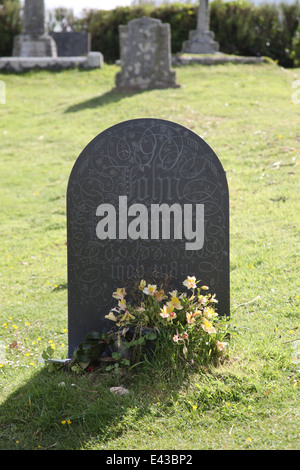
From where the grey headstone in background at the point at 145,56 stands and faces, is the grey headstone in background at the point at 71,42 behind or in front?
behind

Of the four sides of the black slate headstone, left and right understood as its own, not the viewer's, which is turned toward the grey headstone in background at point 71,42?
back

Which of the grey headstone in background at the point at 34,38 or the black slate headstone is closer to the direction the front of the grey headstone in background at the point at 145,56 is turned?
the black slate headstone

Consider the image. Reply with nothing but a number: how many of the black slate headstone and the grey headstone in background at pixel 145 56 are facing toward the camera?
2

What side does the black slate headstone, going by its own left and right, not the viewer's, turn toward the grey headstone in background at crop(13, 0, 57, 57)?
back

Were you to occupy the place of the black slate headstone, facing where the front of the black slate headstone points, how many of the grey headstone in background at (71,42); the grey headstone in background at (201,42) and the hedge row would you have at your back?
3

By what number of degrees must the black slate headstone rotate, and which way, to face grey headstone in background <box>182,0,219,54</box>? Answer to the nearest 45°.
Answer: approximately 180°

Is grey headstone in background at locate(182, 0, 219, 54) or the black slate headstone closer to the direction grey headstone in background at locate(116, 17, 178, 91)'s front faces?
the black slate headstone

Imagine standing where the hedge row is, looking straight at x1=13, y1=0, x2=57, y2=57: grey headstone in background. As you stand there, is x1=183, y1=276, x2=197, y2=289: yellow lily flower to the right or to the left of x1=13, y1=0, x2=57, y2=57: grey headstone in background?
left
